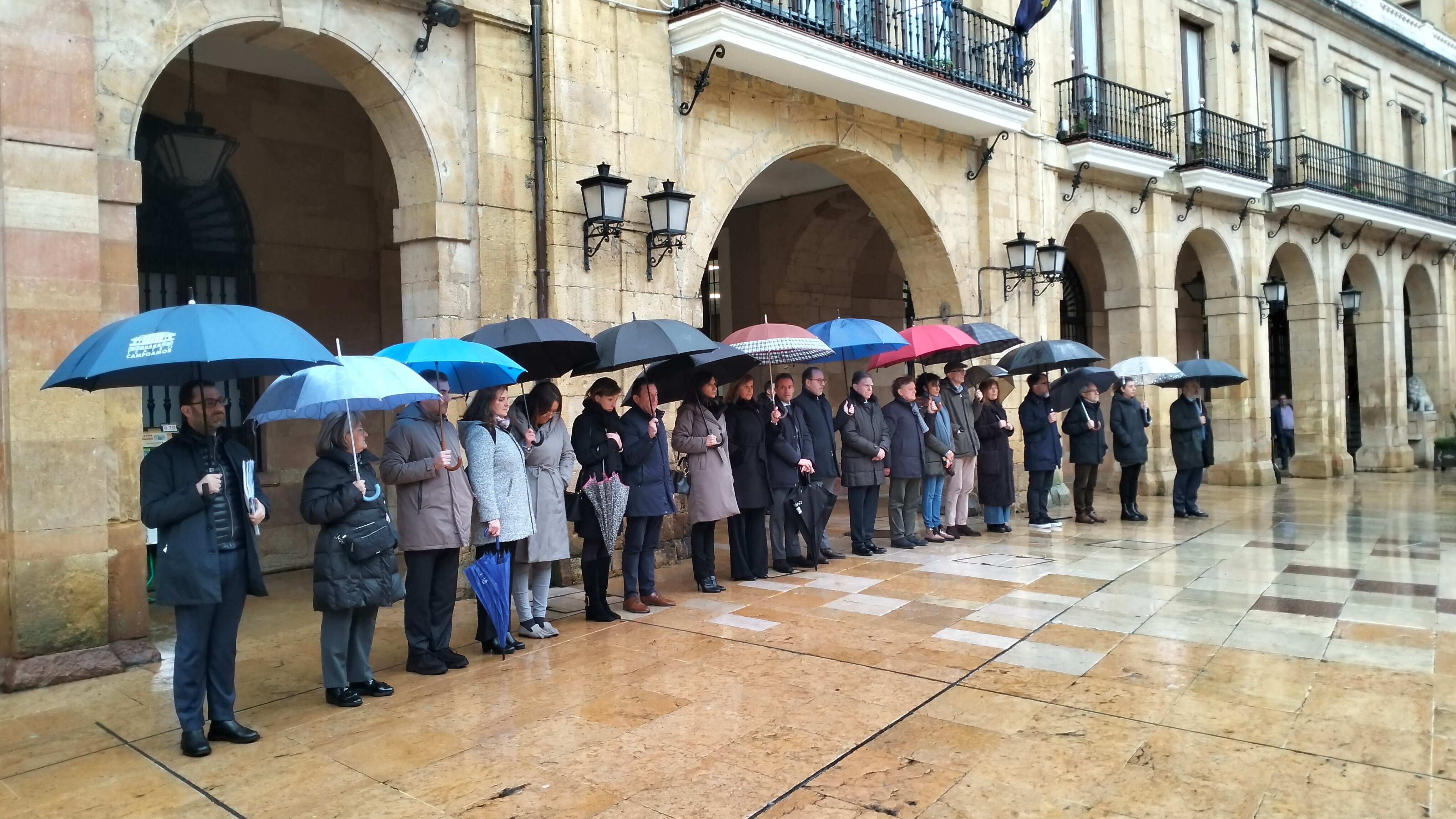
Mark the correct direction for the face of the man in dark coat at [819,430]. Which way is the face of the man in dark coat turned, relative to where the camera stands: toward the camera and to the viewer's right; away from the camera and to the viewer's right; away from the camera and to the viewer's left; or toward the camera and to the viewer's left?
toward the camera and to the viewer's right

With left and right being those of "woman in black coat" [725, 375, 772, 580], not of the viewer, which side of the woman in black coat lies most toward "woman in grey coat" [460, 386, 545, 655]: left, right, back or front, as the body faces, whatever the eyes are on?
right

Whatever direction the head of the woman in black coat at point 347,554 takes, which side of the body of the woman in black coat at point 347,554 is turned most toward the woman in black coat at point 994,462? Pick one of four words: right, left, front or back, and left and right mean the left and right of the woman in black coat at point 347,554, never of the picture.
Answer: left

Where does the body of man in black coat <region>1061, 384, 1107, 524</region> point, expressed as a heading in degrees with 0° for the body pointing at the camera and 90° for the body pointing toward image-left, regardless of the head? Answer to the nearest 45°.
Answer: approximately 315°

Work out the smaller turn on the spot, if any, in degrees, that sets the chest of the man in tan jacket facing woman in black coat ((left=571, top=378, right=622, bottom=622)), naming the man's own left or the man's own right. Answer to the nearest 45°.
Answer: approximately 90° to the man's own left

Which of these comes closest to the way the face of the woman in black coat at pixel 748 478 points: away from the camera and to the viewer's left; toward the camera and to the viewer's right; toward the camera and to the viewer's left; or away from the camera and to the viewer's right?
toward the camera and to the viewer's right

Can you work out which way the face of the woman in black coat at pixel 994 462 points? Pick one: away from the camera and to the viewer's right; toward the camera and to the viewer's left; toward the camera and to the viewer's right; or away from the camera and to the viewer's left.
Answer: toward the camera and to the viewer's right

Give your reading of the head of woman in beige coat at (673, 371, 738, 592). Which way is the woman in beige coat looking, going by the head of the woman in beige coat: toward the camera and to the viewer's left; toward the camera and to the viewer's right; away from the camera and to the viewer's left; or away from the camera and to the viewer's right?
toward the camera and to the viewer's right

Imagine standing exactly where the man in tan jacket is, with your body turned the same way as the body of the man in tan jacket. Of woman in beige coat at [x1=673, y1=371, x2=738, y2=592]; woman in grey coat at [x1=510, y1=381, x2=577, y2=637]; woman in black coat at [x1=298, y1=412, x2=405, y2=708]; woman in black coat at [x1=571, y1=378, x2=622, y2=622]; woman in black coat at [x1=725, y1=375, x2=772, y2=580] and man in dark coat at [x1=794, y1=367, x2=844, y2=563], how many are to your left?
5

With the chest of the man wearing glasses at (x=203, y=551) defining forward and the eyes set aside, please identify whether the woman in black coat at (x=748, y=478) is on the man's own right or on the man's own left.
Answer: on the man's own left
